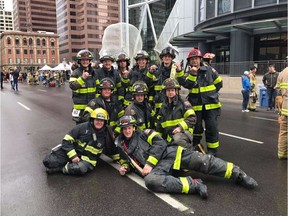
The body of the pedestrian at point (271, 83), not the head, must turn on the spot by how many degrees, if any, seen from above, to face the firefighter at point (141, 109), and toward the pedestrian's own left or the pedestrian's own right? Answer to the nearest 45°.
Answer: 0° — they already face them

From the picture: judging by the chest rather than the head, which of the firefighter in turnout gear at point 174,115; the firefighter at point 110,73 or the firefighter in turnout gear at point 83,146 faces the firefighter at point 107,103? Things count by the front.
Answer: the firefighter at point 110,73

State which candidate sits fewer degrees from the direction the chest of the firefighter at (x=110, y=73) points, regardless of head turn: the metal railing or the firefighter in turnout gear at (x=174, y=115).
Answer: the firefighter in turnout gear

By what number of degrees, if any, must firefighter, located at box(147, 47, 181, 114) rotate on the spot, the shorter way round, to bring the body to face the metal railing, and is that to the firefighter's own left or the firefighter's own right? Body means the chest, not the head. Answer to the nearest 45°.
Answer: approximately 180°

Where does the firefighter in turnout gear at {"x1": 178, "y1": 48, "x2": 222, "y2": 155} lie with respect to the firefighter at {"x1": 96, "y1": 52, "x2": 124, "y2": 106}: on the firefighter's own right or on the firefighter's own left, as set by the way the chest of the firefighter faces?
on the firefighter's own left

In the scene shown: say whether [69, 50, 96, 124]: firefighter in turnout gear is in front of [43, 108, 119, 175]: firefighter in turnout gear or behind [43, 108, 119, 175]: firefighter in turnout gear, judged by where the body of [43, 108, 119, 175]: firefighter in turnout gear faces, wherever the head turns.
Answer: behind

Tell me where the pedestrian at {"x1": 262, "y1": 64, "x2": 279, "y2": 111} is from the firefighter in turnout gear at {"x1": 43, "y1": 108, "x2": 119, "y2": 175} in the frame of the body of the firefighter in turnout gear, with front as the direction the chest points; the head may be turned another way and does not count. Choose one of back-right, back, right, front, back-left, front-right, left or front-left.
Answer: back-left
